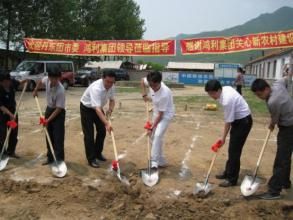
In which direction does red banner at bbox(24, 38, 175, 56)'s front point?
toward the camera

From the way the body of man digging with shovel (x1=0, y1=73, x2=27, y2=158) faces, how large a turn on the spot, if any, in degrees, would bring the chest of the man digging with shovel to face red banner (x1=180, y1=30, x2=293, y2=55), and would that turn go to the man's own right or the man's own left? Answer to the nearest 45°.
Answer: approximately 90° to the man's own left

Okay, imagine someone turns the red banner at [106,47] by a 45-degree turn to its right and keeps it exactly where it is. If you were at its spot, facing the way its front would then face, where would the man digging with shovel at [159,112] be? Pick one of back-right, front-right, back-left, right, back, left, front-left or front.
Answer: front-left

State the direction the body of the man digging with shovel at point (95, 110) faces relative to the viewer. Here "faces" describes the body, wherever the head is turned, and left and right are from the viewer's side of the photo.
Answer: facing the viewer and to the right of the viewer

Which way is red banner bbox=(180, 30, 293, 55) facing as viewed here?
toward the camera

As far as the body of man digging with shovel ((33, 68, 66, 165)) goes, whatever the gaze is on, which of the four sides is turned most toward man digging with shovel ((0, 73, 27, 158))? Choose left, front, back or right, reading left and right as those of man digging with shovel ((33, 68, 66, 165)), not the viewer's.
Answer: right

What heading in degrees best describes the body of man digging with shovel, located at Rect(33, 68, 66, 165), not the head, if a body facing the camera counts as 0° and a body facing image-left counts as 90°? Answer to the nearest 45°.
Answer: approximately 45°

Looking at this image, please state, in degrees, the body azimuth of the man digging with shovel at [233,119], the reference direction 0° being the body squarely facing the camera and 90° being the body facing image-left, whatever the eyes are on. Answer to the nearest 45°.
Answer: approximately 90°

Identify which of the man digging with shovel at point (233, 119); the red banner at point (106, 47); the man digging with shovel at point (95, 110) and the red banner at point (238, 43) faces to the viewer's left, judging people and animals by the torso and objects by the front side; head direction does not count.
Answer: the man digging with shovel at point (233, 119)

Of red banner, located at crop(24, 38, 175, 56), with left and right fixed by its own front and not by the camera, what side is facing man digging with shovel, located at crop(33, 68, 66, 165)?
front

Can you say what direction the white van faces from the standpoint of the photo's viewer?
facing the viewer and to the left of the viewer

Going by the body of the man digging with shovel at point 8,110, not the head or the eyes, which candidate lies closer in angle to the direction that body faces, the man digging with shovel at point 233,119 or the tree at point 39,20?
the man digging with shovel
